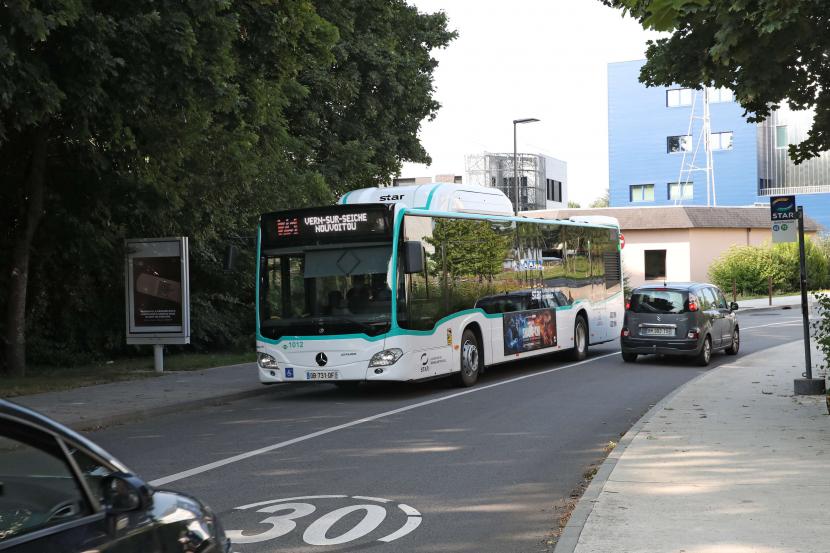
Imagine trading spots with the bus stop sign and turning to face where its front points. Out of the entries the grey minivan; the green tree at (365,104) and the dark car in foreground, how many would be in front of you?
1

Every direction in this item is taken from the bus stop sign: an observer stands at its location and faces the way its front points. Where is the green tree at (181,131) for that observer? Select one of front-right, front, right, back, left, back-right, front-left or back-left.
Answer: right

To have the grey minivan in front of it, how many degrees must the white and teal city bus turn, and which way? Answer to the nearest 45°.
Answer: approximately 180°

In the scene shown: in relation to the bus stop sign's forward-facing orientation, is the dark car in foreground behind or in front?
in front

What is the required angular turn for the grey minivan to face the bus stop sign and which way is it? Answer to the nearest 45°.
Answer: approximately 135° to its right

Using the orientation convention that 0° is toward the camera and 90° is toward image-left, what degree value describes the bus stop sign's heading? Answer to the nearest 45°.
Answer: approximately 0°

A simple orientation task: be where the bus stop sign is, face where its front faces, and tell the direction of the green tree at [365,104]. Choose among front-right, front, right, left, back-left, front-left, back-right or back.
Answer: back-right

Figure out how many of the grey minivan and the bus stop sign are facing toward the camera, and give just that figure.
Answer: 1

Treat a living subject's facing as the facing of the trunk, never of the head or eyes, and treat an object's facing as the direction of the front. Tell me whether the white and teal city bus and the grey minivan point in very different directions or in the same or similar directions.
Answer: very different directions

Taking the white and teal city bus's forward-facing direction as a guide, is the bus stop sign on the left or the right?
on its left

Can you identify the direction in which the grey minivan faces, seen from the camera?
facing away from the viewer and to the right of the viewer

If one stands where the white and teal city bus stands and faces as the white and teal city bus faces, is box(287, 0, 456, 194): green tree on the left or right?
on its right
